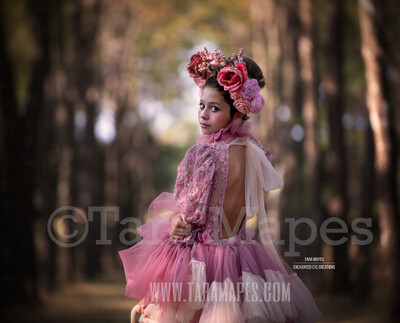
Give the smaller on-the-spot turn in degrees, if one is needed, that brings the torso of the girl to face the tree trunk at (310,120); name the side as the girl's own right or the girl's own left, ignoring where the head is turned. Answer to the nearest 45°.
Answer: approximately 45° to the girl's own right

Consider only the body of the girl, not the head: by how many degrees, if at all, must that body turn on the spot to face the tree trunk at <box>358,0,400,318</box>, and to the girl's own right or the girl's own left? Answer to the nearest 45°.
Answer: approximately 90° to the girl's own right

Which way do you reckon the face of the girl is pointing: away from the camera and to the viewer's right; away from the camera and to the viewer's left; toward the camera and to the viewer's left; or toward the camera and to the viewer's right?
toward the camera and to the viewer's left

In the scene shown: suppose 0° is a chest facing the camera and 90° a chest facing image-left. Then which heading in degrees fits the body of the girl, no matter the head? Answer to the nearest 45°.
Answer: approximately 135°
